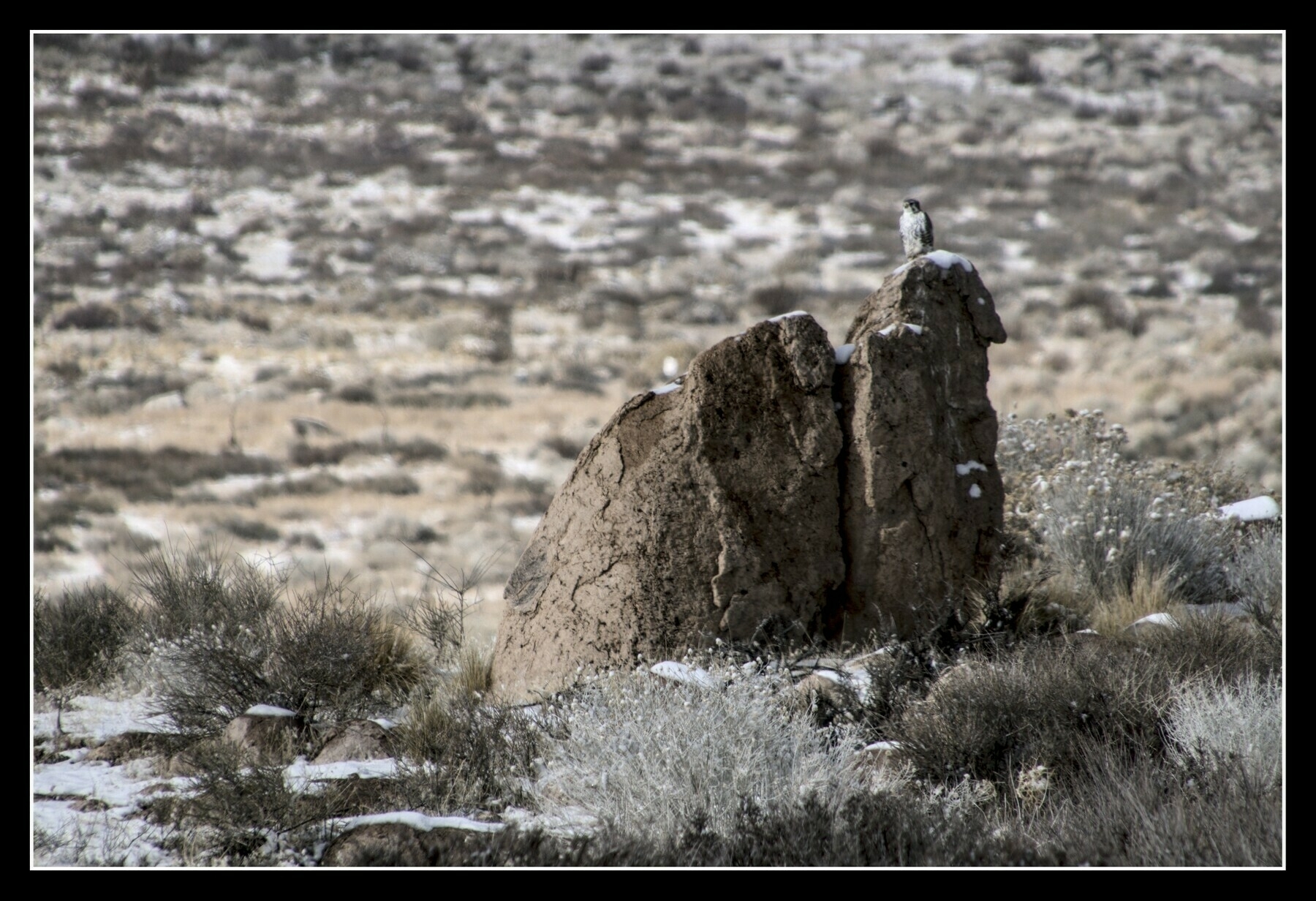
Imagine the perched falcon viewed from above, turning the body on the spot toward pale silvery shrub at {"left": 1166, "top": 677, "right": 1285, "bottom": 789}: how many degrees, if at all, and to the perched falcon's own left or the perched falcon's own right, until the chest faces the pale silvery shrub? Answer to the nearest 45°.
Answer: approximately 90° to the perched falcon's own left

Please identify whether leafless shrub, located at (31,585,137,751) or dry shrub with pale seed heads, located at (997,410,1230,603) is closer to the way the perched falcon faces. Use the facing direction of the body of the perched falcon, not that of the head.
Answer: the leafless shrub

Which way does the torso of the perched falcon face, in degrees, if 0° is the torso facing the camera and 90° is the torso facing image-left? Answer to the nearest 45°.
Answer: approximately 45°

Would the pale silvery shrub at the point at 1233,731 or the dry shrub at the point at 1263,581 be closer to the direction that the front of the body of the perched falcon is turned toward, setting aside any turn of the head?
the pale silvery shrub

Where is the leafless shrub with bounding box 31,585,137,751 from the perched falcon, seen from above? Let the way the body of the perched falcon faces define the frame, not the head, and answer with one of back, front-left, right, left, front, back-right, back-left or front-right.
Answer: front-right
